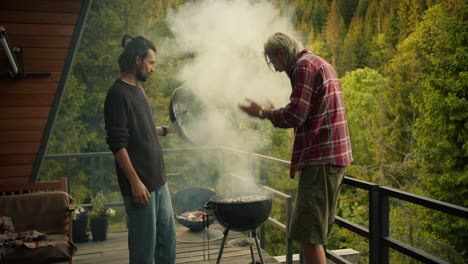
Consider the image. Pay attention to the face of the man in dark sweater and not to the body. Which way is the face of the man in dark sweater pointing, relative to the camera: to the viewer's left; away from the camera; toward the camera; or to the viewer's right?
to the viewer's right

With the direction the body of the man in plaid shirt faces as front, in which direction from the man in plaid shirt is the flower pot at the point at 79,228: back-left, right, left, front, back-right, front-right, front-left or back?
front-right

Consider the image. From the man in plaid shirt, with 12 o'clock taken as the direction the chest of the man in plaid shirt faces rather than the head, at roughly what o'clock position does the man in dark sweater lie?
The man in dark sweater is roughly at 12 o'clock from the man in plaid shirt.

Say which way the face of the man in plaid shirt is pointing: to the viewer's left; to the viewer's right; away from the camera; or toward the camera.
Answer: to the viewer's left

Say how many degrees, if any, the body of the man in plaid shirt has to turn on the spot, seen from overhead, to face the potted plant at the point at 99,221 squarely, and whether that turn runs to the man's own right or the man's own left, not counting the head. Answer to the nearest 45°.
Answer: approximately 45° to the man's own right

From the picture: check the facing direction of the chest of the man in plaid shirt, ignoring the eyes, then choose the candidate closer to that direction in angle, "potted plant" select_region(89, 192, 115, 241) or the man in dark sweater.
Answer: the man in dark sweater

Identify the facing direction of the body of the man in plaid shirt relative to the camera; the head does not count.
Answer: to the viewer's left

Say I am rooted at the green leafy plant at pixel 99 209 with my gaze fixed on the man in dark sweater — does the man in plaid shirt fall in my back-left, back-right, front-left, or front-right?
front-left

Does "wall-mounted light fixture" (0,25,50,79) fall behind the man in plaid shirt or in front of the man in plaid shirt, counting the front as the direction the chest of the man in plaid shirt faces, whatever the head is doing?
in front
